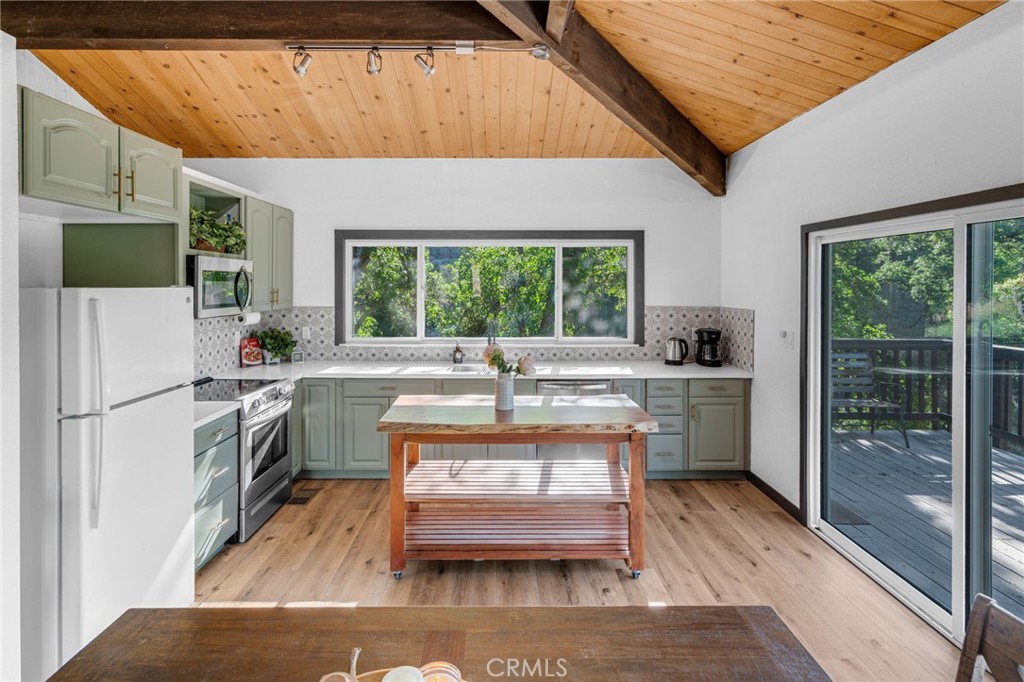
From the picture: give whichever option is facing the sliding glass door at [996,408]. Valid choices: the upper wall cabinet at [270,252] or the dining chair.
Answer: the upper wall cabinet

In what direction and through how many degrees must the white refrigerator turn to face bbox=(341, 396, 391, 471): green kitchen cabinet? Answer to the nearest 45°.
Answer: approximately 90° to its left

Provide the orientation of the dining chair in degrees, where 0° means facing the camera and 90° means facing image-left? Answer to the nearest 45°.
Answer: approximately 45°

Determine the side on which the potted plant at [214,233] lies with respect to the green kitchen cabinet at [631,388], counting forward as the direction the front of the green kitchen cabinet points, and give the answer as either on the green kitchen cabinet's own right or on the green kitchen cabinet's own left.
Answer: on the green kitchen cabinet's own right

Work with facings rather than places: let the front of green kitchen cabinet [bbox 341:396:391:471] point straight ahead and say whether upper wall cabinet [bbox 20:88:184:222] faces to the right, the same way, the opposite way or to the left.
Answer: to the left

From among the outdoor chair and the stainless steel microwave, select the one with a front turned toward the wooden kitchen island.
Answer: the stainless steel microwave

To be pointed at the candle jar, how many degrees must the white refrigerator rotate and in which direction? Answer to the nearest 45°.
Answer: approximately 45° to its right

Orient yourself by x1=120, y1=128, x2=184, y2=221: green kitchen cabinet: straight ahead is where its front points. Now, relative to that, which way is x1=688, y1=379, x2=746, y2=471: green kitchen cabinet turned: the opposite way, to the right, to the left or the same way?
to the right

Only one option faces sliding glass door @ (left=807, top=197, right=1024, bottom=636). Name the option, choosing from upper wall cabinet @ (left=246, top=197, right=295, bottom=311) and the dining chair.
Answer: the upper wall cabinet

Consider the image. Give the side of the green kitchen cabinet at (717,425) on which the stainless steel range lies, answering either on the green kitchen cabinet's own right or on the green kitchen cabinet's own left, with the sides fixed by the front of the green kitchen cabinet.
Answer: on the green kitchen cabinet's own right
